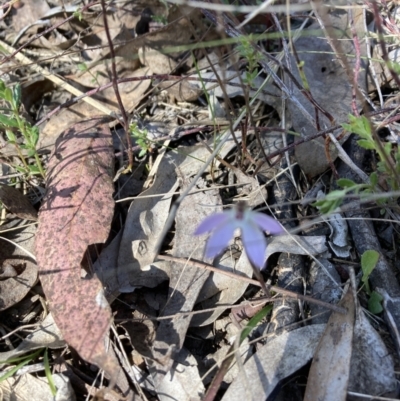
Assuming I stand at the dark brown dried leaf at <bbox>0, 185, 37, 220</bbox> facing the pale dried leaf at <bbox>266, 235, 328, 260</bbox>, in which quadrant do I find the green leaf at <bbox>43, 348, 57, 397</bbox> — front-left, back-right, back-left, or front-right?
front-right

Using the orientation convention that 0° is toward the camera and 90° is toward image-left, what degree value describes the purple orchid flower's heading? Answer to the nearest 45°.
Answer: approximately 0°

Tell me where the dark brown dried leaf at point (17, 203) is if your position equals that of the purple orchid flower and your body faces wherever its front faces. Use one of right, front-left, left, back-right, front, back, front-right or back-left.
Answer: back-right

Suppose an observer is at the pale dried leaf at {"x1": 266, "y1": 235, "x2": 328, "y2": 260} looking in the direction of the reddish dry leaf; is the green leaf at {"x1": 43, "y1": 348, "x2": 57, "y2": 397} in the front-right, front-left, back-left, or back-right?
front-left
